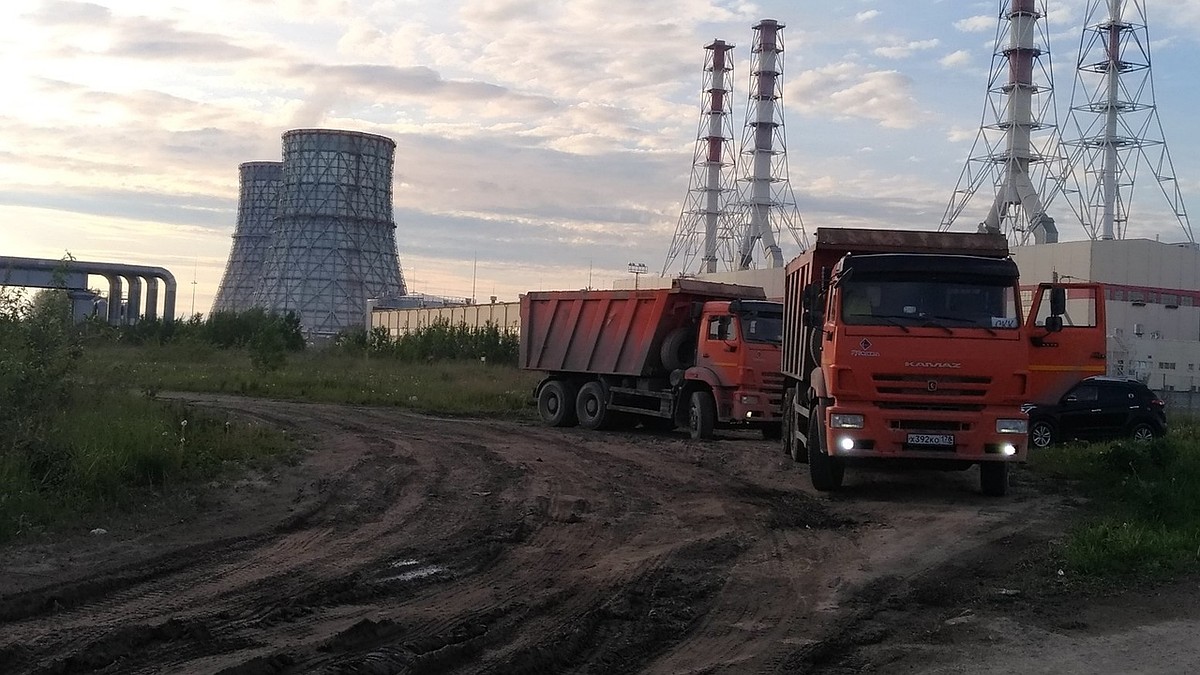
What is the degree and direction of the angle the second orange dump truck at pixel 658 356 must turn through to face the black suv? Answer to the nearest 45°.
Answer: approximately 45° to its left

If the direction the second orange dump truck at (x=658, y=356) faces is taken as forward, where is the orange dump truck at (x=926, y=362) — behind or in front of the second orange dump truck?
in front

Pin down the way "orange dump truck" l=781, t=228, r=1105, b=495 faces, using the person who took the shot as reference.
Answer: facing the viewer

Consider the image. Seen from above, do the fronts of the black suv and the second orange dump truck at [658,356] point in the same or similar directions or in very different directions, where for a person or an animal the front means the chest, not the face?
very different directions

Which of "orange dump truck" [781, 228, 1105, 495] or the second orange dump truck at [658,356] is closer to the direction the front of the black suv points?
the second orange dump truck

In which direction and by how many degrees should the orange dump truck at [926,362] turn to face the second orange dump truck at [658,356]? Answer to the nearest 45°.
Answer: approximately 135° to its right

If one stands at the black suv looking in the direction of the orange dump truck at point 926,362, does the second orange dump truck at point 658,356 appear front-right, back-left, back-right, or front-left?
front-right

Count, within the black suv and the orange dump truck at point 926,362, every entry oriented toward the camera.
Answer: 1

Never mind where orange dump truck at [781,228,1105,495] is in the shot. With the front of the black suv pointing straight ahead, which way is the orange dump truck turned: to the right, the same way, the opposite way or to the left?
to the left

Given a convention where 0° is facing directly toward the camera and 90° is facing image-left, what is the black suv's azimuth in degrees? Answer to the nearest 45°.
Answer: approximately 90°

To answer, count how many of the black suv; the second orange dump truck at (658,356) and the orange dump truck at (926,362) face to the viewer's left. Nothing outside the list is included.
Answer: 1

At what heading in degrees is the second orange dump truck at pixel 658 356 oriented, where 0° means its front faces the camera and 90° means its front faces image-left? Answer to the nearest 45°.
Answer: approximately 315°

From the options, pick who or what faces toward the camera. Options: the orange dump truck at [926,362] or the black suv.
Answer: the orange dump truck
